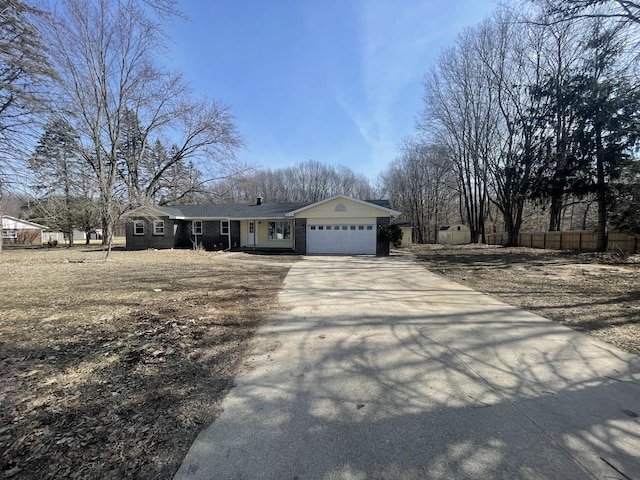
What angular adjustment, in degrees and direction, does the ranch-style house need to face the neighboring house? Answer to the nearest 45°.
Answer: approximately 135° to its right

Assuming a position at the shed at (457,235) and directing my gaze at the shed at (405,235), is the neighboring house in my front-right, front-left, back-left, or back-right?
front-right

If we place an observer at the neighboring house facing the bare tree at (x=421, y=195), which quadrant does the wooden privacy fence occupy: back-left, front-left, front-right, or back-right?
front-right

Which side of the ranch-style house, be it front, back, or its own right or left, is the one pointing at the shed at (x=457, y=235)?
left

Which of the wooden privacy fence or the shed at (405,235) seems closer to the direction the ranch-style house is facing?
the wooden privacy fence

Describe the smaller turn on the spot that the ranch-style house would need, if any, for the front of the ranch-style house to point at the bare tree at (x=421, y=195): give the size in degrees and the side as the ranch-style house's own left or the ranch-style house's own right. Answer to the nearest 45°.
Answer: approximately 135° to the ranch-style house's own left

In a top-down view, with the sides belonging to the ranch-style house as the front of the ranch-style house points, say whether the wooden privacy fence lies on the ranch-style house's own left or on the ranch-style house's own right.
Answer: on the ranch-style house's own left

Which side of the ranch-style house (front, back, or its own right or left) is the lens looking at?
front

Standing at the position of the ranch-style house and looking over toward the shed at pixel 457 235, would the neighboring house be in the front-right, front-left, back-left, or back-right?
back-left

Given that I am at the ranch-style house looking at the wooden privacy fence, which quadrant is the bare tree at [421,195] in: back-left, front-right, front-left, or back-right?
front-left

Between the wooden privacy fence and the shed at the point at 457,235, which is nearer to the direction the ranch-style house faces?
the wooden privacy fence

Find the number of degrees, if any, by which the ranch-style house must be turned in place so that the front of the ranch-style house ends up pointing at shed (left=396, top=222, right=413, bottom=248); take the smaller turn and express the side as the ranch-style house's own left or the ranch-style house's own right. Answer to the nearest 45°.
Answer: approximately 90° to the ranch-style house's own left
